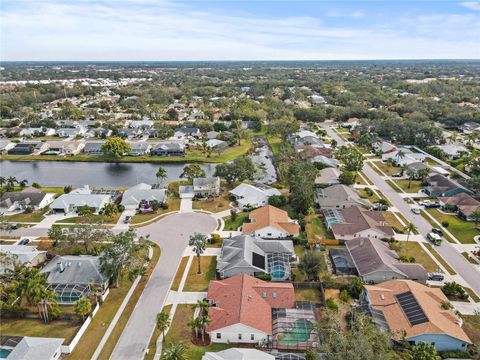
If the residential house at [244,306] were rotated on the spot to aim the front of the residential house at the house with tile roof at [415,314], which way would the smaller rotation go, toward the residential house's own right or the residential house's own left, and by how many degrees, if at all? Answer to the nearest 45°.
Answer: approximately 180°

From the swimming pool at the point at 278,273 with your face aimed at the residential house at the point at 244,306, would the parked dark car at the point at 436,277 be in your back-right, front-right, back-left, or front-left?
back-left

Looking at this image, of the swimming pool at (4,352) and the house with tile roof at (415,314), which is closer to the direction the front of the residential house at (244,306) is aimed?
the swimming pool

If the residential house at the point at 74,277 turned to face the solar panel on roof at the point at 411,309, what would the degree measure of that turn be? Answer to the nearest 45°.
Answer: approximately 135° to its right

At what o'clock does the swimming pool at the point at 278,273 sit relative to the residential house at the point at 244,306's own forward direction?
The swimming pool is roughly at 4 o'clock from the residential house.

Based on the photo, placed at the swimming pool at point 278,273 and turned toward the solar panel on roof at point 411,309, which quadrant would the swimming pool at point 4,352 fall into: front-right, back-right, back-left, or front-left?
back-right

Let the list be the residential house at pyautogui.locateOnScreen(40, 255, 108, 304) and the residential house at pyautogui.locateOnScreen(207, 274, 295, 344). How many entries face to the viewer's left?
1

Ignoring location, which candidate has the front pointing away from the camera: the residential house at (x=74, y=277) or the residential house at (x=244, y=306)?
the residential house at (x=74, y=277)

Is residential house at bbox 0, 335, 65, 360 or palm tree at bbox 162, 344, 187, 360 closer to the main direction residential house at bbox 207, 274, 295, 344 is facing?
the residential house

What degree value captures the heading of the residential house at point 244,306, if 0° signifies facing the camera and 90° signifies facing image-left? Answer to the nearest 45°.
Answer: approximately 90°

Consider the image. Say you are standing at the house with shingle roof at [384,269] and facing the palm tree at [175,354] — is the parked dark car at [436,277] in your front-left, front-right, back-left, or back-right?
back-left

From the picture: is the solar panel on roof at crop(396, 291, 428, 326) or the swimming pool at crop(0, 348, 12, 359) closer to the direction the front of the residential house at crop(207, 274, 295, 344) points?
the swimming pool

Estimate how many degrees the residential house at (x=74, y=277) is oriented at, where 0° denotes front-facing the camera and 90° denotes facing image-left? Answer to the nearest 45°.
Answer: approximately 180°

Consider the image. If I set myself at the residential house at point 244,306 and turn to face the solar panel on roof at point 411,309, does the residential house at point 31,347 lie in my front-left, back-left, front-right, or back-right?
back-right

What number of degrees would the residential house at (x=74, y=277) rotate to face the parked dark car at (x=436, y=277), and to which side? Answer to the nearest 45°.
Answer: approximately 135° to its right

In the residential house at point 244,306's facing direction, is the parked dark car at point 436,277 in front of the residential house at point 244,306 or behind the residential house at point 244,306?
behind

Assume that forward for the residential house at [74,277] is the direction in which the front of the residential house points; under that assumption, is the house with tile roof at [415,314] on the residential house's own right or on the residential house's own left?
on the residential house's own right
